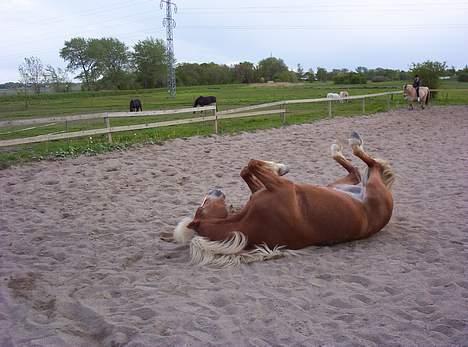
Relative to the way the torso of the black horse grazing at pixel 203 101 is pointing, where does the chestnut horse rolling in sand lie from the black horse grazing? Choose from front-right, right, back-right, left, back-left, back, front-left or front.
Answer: left

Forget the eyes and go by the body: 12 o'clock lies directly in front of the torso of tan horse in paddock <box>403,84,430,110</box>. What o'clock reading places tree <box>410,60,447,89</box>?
The tree is roughly at 3 o'clock from the tan horse in paddock.

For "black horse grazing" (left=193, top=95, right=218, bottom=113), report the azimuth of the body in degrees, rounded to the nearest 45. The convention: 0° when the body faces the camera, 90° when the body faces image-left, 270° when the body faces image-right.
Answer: approximately 90°

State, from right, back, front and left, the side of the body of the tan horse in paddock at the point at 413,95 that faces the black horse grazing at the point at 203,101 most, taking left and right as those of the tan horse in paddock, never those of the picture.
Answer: front

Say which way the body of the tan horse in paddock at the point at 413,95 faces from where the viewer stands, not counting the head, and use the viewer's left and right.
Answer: facing to the left of the viewer

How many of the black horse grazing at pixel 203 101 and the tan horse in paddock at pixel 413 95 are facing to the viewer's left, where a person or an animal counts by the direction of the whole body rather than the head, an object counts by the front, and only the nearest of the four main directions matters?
2

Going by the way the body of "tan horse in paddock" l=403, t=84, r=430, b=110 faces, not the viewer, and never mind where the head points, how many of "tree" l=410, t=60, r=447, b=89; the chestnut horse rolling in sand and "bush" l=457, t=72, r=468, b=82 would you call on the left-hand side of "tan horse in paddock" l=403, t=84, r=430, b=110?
1

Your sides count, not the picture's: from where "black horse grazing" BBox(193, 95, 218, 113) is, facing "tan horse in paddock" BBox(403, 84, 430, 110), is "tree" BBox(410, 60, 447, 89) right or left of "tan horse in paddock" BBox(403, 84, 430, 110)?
left
